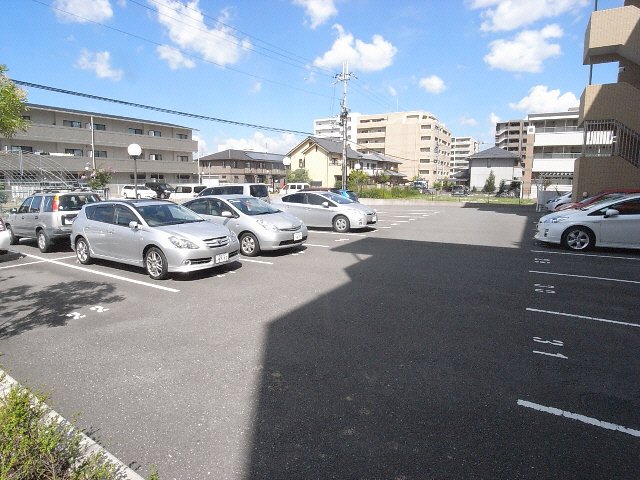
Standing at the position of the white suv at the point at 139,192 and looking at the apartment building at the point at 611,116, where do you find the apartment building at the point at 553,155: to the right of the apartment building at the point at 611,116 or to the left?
left

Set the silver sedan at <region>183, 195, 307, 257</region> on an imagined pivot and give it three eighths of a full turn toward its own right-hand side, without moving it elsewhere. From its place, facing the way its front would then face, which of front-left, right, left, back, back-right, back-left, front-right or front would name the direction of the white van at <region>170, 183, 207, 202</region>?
right

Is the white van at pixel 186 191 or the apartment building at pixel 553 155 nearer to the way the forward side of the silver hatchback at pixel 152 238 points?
the apartment building

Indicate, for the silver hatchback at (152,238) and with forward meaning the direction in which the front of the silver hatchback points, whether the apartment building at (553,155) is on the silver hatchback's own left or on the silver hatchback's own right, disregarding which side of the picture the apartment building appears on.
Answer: on the silver hatchback's own left

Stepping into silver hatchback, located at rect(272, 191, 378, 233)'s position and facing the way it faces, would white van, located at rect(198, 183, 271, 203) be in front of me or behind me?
behind

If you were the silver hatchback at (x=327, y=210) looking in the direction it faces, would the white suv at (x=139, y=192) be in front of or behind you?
behind

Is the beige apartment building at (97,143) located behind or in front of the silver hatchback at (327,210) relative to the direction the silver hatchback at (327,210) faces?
behind

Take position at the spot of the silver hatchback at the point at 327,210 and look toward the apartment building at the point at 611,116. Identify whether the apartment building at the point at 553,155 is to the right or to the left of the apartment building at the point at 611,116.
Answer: left

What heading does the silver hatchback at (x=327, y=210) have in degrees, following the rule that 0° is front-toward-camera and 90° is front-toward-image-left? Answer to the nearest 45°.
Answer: approximately 315°

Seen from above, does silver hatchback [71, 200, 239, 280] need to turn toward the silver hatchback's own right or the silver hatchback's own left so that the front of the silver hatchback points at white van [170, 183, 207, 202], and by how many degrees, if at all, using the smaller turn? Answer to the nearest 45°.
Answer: approximately 135° to the silver hatchback's own left
